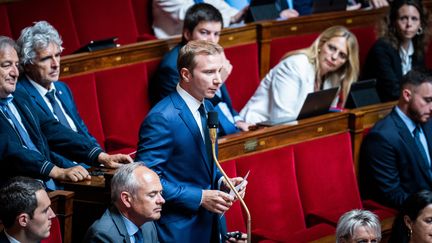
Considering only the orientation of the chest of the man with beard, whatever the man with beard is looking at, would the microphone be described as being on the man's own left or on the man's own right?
on the man's own right

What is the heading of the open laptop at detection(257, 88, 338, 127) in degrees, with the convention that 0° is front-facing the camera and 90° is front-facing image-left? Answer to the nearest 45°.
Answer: approximately 135°

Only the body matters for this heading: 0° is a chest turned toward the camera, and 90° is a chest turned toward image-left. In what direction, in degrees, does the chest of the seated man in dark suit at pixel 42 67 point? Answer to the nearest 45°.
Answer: approximately 315°

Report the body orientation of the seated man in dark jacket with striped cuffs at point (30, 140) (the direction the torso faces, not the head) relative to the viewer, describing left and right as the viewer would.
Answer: facing the viewer and to the right of the viewer

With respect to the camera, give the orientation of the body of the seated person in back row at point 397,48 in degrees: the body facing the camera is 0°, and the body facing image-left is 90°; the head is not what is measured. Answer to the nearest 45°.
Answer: approximately 315°

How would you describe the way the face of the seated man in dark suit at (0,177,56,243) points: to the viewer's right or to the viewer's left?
to the viewer's right

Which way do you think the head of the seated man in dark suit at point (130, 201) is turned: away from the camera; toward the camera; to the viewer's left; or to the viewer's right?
to the viewer's right

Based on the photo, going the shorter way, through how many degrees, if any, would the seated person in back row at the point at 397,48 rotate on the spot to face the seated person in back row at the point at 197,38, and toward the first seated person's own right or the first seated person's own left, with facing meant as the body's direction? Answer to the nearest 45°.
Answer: approximately 90° to the first seated person's own right
